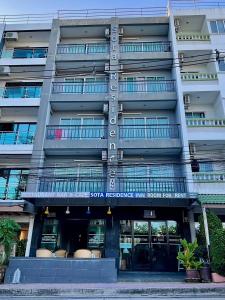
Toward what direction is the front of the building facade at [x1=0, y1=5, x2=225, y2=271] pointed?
toward the camera

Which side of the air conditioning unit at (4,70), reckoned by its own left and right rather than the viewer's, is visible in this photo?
front

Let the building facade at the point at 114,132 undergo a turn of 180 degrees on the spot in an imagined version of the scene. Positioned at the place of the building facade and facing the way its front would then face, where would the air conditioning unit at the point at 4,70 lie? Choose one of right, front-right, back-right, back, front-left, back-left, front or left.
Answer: left

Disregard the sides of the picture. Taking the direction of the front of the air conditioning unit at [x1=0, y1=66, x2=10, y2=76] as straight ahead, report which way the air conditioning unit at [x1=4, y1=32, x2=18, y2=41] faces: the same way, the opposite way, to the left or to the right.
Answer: the same way

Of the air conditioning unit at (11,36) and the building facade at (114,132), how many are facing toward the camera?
2

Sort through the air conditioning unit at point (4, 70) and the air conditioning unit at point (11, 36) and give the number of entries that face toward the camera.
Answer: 2

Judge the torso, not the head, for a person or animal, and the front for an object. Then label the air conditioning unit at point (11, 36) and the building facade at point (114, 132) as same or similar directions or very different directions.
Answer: same or similar directions
